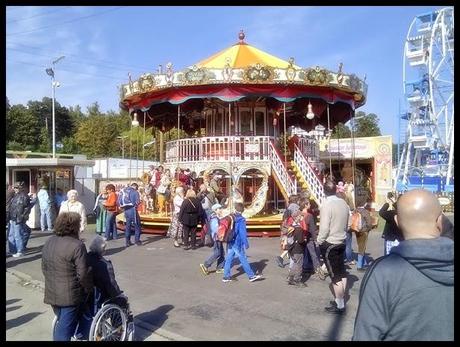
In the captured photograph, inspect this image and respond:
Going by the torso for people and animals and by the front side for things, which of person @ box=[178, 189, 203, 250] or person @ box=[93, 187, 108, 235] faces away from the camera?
person @ box=[178, 189, 203, 250]

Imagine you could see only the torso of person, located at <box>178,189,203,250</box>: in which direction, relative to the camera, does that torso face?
away from the camera

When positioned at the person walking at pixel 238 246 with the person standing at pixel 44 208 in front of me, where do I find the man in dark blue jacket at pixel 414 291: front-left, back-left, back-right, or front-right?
back-left

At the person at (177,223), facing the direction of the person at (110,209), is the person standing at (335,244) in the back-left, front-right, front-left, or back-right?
back-left

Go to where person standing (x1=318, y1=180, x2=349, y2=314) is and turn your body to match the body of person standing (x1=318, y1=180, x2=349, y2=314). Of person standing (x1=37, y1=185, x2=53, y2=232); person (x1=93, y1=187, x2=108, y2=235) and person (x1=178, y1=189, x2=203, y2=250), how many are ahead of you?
3

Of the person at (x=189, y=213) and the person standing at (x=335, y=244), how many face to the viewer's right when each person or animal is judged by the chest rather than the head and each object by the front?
0

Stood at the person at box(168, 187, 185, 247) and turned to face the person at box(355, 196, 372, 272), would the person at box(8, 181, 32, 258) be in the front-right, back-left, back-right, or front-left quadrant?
back-right

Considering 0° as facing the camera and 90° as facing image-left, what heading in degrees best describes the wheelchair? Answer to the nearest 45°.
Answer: approximately 225°

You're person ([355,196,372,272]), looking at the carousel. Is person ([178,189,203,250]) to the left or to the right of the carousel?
left

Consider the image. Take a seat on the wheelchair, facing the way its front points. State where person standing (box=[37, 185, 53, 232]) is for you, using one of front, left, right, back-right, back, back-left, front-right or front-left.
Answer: front-left

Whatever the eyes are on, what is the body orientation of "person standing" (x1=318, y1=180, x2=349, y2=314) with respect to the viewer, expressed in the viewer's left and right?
facing away from the viewer and to the left of the viewer
